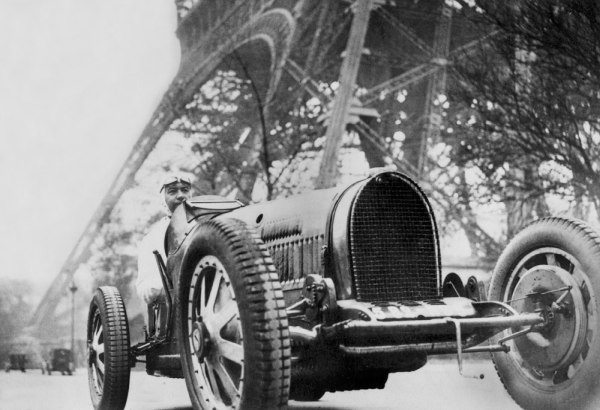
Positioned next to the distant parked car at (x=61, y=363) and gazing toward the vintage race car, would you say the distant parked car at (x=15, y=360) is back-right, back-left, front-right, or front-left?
back-right

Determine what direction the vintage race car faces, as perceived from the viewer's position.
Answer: facing the viewer and to the right of the viewer

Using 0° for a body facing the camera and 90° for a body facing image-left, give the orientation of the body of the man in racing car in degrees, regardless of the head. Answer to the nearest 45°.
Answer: approximately 315°

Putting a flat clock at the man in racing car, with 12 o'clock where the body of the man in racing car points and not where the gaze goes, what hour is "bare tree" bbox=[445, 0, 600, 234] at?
The bare tree is roughly at 9 o'clock from the man in racing car.

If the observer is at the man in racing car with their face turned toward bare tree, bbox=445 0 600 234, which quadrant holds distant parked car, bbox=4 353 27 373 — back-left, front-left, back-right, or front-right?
front-left

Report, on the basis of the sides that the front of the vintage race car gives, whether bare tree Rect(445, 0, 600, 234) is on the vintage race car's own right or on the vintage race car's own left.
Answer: on the vintage race car's own left

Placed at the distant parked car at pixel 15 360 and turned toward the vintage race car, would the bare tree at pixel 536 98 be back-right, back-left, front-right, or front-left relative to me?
front-left

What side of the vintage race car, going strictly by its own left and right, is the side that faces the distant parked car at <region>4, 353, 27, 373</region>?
back

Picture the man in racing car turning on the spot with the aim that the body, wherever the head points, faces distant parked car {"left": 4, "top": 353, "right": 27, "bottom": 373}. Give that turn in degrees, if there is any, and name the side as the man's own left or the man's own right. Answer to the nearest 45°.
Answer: approximately 135° to the man's own left

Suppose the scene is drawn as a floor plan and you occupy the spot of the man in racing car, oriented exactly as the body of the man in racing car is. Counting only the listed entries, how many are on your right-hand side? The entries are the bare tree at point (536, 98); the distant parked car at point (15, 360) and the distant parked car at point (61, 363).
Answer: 0

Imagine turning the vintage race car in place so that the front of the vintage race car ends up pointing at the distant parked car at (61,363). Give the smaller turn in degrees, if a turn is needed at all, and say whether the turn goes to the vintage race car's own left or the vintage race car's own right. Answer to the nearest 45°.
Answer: approximately 180°
